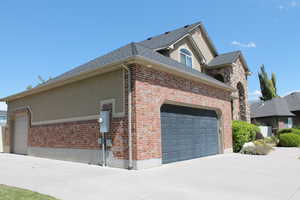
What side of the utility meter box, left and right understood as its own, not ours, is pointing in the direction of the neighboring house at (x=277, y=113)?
back

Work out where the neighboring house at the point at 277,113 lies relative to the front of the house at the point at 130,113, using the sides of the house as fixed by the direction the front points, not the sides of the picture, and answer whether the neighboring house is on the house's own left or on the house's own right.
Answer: on the house's own left

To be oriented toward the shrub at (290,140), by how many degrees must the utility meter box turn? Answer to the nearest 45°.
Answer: approximately 180°

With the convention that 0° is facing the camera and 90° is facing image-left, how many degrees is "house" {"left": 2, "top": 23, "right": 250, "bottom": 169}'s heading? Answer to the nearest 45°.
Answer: approximately 315°

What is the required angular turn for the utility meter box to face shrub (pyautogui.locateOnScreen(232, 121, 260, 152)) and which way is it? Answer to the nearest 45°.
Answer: approximately 180°
